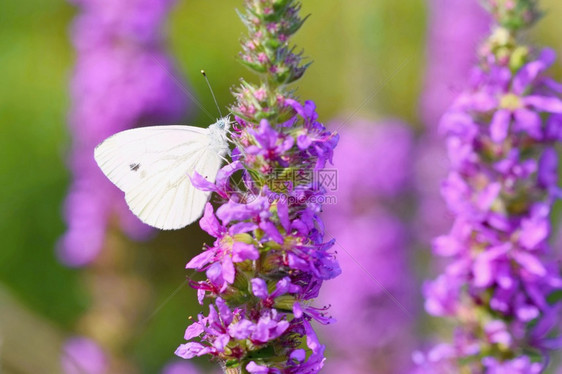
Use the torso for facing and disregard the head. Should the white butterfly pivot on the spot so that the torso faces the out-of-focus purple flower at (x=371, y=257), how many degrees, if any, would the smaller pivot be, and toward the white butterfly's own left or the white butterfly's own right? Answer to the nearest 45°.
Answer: approximately 45° to the white butterfly's own left

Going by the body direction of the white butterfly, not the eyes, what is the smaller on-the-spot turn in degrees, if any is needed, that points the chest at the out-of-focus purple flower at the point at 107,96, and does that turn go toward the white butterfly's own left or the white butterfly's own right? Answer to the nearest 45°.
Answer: approximately 90° to the white butterfly's own left

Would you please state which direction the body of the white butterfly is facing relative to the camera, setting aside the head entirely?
to the viewer's right
